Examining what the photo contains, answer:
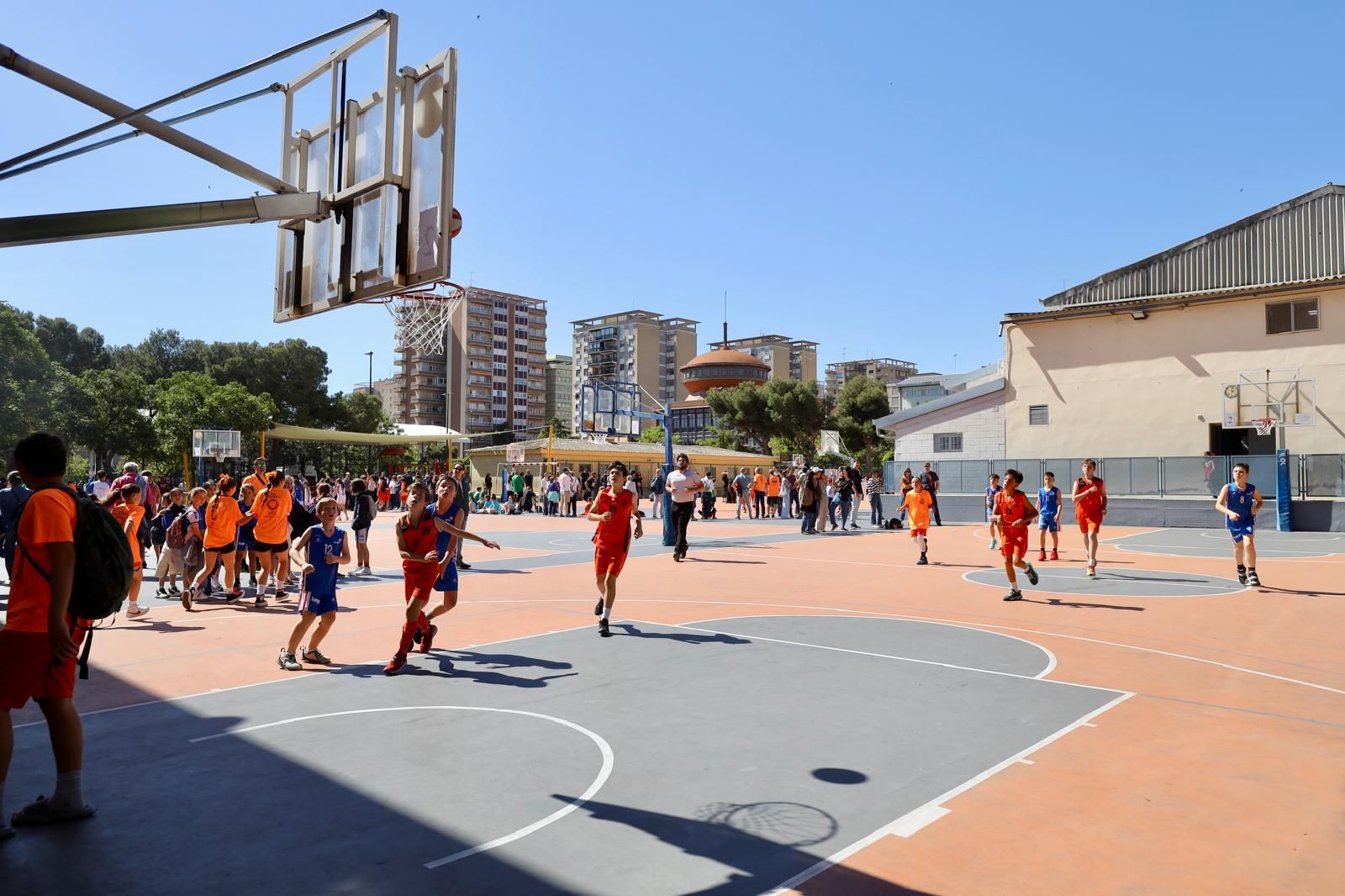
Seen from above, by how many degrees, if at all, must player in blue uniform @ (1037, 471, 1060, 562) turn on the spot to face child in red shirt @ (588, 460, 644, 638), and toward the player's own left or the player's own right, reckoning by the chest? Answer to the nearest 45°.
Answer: approximately 45° to the player's own right

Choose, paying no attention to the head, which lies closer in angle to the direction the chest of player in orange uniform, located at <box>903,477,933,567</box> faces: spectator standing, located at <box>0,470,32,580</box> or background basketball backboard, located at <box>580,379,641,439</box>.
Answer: the spectator standing

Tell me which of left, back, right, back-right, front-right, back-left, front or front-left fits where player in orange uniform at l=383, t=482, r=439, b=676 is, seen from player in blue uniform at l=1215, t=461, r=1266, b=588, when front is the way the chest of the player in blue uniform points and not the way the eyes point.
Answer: front-right

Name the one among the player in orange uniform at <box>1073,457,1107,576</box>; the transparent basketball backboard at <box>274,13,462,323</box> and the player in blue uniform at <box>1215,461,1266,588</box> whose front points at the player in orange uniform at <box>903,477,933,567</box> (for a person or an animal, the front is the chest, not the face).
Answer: the transparent basketball backboard

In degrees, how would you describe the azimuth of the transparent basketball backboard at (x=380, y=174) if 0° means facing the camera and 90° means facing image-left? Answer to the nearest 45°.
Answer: approximately 225°

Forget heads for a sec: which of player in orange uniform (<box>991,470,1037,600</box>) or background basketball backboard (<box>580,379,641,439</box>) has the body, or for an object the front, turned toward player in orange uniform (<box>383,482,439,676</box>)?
player in orange uniform (<box>991,470,1037,600</box>)

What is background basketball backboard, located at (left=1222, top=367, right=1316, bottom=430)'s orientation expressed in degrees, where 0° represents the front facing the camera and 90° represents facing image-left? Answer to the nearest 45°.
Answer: approximately 0°

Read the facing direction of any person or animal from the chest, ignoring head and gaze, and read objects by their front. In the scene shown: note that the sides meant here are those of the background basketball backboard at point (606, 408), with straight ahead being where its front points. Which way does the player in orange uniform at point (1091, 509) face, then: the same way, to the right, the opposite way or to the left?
to the left

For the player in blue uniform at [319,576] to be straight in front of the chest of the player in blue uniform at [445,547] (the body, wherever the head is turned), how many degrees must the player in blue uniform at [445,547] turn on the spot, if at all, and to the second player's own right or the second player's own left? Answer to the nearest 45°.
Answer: approximately 90° to the second player's own right

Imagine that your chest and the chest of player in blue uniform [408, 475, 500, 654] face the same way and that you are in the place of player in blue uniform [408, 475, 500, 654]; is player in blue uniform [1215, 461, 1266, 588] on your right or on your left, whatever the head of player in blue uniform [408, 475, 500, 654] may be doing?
on your left
